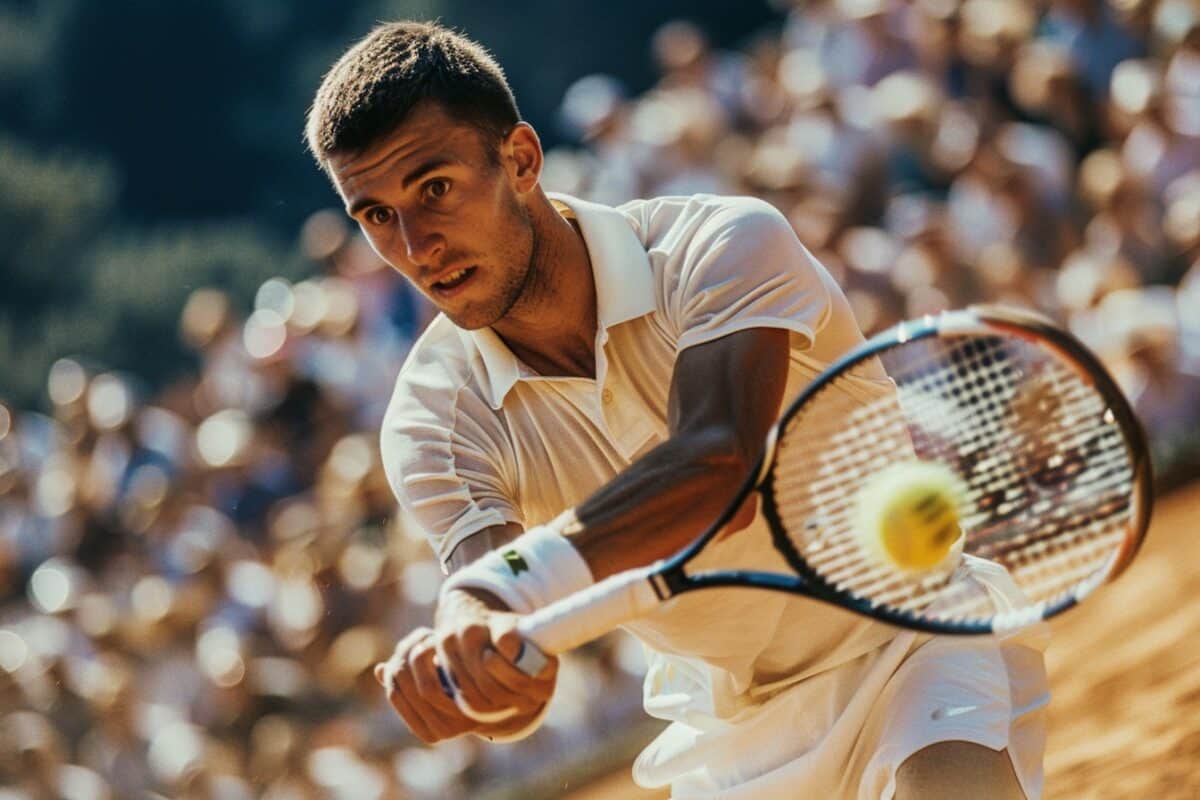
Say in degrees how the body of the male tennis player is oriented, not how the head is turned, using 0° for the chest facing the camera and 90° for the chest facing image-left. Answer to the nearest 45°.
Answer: approximately 45°

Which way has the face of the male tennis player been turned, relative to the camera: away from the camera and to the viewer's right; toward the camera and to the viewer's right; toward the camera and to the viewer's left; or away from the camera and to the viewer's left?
toward the camera and to the viewer's left
